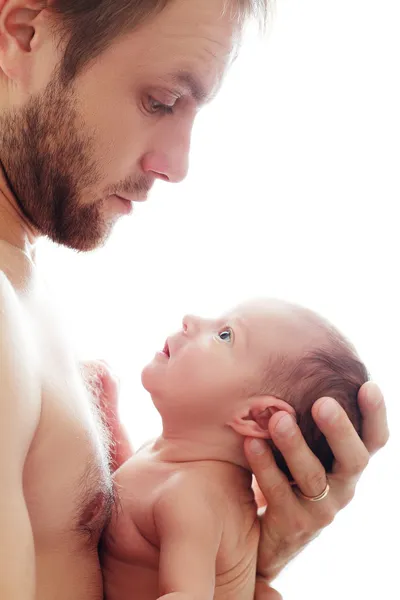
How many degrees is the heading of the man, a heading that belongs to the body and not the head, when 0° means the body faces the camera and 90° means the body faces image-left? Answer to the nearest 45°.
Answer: approximately 270°

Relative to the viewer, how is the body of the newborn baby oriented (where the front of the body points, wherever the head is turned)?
to the viewer's left

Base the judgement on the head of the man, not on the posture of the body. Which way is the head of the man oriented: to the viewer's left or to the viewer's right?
to the viewer's right

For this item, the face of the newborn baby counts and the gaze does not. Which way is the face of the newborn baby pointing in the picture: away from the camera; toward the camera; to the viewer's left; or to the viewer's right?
to the viewer's left
